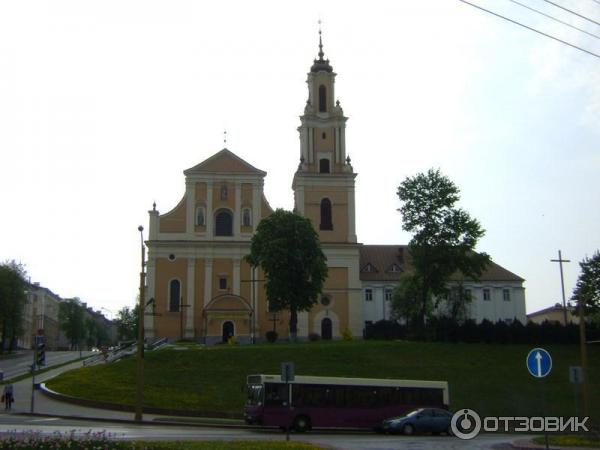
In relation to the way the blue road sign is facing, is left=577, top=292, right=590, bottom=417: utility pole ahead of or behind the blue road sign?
behind

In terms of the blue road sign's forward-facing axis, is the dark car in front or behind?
behind

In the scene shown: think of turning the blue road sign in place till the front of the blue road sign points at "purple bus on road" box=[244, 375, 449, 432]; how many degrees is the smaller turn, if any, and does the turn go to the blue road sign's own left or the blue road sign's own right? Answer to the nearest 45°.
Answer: approximately 135° to the blue road sign's own right

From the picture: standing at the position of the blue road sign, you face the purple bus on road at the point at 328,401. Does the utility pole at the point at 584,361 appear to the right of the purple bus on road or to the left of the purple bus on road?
right

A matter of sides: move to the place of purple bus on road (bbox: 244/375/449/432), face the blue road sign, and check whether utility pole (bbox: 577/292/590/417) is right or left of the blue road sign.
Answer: left

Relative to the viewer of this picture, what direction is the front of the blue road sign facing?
facing the viewer
